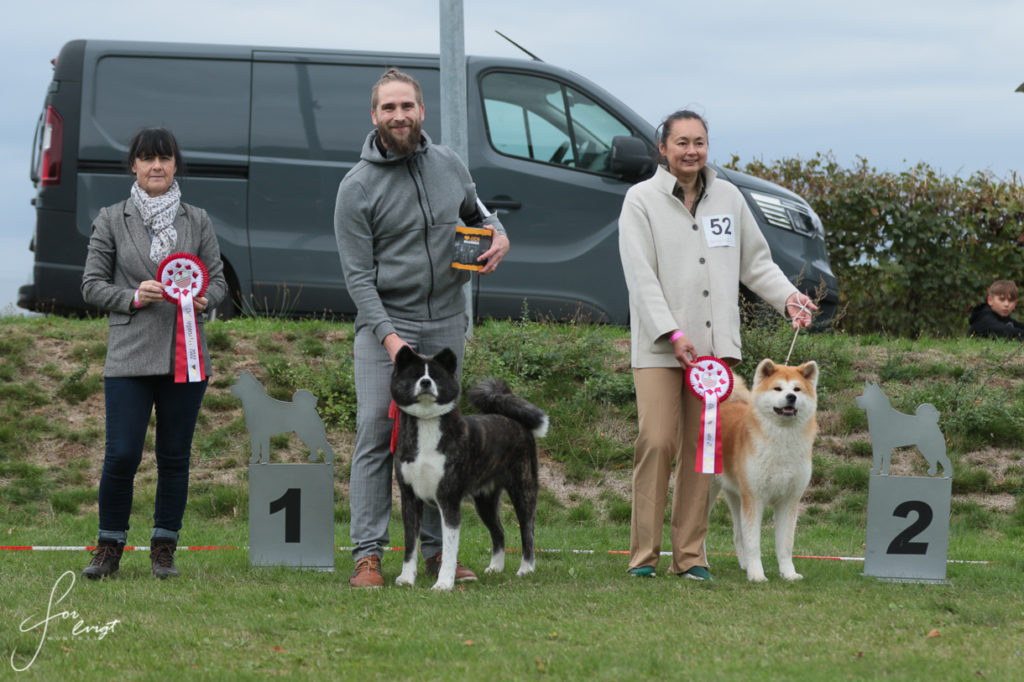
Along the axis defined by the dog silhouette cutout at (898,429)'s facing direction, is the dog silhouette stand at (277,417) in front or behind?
in front

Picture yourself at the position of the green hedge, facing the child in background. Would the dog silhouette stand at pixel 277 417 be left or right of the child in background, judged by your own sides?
right

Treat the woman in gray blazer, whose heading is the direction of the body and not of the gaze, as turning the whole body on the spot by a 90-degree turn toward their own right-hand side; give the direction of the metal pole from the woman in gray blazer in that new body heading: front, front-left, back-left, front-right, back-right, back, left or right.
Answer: back-right

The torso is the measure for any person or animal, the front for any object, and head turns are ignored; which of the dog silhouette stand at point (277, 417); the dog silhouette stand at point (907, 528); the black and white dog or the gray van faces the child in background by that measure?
the gray van

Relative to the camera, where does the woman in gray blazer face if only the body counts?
toward the camera

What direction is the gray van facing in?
to the viewer's right

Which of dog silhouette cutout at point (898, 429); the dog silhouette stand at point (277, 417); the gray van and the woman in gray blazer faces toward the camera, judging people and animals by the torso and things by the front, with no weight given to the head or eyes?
the woman in gray blazer

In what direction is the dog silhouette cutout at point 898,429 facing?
to the viewer's left

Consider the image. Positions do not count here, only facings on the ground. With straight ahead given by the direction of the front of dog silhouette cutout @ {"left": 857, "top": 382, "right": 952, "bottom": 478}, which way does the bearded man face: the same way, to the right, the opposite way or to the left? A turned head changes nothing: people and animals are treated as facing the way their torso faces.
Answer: to the left

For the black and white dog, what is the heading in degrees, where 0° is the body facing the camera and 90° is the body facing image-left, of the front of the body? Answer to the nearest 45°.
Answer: approximately 45°
